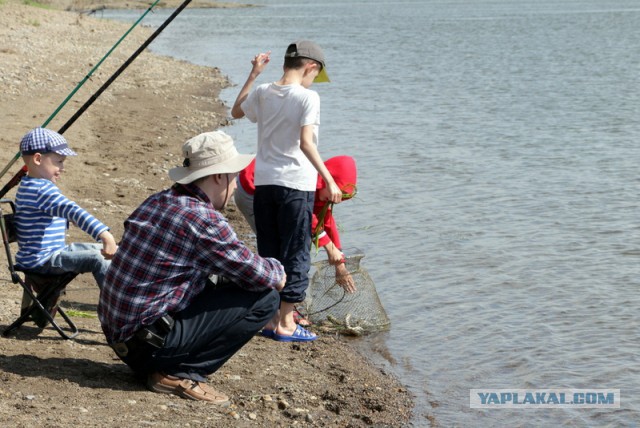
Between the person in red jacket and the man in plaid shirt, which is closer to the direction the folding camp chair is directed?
the person in red jacket

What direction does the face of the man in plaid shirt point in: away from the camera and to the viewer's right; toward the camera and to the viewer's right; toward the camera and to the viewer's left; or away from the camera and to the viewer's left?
away from the camera and to the viewer's right

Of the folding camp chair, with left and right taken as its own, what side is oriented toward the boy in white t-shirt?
front

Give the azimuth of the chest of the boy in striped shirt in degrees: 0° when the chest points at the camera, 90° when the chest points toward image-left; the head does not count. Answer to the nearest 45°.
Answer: approximately 270°

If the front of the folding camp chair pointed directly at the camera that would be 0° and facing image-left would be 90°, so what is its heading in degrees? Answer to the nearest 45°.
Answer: approximately 270°

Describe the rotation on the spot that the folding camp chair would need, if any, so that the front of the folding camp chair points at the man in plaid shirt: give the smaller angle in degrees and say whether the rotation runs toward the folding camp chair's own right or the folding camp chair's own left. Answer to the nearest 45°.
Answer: approximately 45° to the folding camp chair's own right

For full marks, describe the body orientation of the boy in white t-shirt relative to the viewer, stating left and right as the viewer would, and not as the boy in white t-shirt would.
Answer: facing away from the viewer and to the right of the viewer

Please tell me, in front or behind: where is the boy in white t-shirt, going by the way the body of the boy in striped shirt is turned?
in front

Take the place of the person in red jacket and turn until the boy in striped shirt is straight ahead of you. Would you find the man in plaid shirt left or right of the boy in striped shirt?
left

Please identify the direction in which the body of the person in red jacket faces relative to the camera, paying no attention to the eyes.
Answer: to the viewer's right

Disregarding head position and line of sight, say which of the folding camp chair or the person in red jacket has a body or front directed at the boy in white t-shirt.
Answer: the folding camp chair

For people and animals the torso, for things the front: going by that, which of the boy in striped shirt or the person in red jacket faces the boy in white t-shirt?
the boy in striped shirt

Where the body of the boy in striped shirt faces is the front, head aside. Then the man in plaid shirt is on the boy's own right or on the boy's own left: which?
on the boy's own right

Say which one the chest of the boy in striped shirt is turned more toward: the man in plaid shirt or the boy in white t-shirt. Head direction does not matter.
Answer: the boy in white t-shirt
